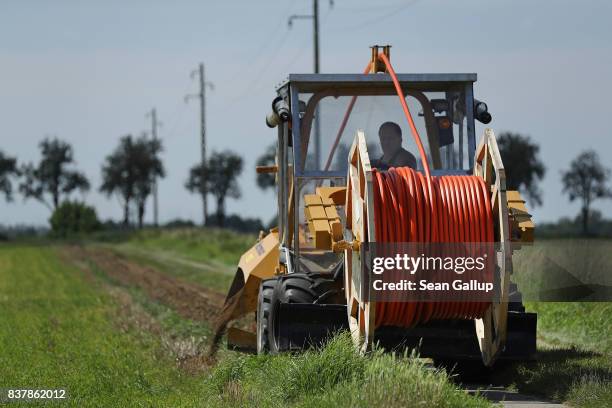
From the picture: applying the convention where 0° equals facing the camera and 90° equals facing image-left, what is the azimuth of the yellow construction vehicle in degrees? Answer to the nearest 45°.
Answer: approximately 0°
